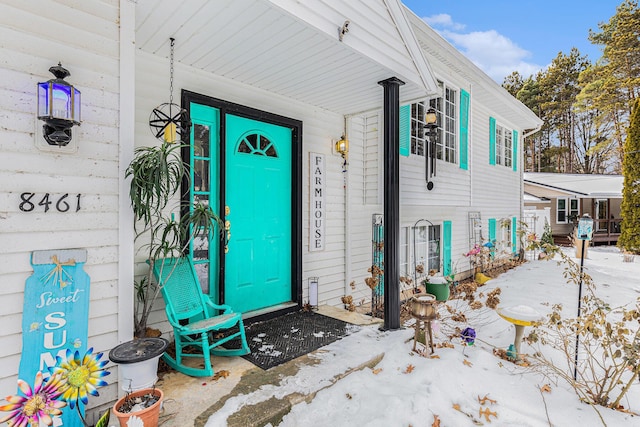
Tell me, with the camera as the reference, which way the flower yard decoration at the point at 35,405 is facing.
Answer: facing the viewer

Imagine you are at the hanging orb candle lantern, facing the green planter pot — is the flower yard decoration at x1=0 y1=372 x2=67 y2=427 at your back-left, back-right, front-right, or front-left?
back-right

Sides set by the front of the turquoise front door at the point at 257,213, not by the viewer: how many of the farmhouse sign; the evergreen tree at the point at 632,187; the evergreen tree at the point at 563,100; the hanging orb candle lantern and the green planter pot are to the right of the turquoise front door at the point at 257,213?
1

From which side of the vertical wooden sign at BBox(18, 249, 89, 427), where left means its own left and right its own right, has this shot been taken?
front

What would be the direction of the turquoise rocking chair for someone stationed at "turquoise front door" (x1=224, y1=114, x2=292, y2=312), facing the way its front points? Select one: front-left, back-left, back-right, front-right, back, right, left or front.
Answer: right

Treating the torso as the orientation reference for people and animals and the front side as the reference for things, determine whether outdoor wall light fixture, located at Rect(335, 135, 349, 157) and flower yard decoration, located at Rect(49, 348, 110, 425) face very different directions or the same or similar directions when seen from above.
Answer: same or similar directions

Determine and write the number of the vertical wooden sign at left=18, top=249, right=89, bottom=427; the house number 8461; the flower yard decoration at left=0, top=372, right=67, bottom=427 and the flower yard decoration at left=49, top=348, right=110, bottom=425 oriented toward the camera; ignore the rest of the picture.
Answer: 4

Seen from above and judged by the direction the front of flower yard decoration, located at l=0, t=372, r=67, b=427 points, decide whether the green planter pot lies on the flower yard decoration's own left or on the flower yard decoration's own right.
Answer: on the flower yard decoration's own left

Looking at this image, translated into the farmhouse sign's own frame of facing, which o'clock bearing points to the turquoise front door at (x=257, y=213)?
The turquoise front door is roughly at 3 o'clock from the farmhouse sign.

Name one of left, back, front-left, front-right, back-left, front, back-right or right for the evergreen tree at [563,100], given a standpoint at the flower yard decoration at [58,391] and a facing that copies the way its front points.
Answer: left

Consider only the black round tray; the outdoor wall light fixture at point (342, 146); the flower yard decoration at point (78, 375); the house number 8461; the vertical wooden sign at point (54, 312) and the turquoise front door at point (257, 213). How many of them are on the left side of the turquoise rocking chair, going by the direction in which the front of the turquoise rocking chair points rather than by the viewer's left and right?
2

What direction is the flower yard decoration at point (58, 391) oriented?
toward the camera

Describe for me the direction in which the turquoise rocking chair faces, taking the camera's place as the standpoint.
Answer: facing the viewer and to the right of the viewer

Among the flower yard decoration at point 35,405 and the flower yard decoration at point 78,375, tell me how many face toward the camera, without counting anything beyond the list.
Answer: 2
